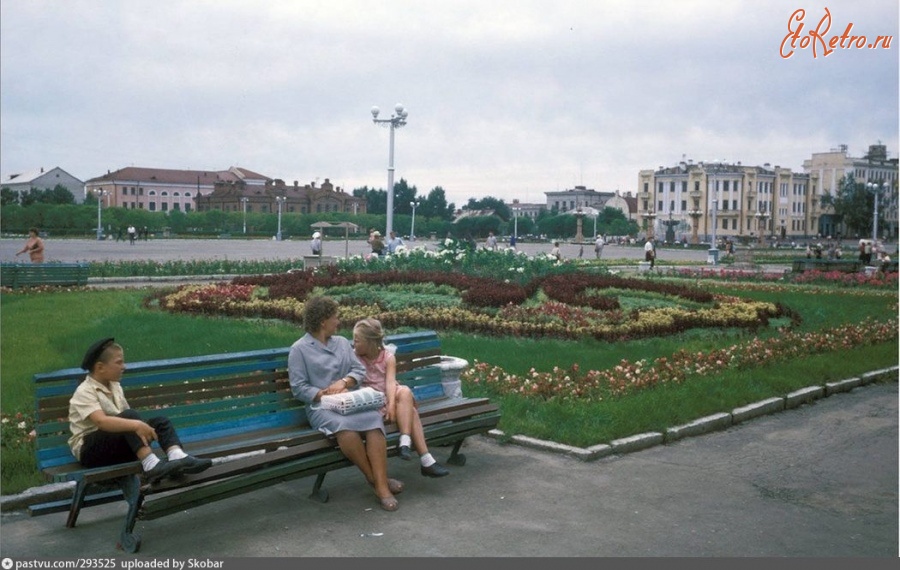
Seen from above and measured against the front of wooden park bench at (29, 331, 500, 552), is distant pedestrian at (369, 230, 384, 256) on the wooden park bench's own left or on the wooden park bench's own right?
on the wooden park bench's own left

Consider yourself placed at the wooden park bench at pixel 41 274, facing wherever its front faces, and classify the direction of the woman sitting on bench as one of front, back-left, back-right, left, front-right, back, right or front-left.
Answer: back

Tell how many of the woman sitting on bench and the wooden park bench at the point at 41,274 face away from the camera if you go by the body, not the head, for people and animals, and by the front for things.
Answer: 1

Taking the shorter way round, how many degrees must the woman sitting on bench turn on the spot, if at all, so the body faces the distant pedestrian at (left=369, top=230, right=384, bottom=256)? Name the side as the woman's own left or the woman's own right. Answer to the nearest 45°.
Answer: approximately 135° to the woman's own left

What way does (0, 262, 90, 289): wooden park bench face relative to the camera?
away from the camera

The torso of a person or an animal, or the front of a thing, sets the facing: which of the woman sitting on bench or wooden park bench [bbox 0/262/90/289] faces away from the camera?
the wooden park bench

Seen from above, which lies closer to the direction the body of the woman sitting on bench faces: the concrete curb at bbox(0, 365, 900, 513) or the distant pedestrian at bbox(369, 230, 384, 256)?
the concrete curb

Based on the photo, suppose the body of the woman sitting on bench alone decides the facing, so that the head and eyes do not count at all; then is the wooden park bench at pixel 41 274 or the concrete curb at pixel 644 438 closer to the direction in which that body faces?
the concrete curb
